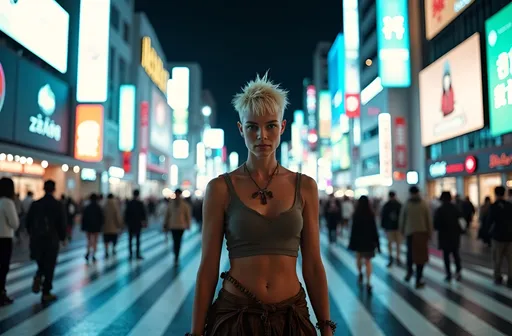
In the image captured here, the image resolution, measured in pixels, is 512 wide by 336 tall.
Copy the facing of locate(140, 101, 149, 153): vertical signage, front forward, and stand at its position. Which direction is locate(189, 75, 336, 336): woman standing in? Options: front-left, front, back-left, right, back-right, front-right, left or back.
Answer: front

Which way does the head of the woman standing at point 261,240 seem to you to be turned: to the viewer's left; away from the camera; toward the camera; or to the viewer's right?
toward the camera

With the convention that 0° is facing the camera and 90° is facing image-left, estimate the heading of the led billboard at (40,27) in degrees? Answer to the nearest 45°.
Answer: approximately 315°

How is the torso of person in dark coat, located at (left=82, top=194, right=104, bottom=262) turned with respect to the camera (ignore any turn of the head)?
away from the camera

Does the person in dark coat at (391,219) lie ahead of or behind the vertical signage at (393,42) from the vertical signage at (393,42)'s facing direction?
ahead

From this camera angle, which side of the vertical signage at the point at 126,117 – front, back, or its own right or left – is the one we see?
front

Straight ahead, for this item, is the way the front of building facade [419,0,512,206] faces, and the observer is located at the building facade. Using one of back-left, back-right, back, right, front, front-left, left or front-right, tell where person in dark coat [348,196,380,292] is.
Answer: front-left

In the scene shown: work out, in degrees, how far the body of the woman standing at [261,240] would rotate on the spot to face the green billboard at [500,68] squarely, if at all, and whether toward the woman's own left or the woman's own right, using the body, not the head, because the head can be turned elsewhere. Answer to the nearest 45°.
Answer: approximately 135° to the woman's own left

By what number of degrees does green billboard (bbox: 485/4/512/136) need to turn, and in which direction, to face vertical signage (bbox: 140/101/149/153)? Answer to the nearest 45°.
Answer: approximately 90° to its right

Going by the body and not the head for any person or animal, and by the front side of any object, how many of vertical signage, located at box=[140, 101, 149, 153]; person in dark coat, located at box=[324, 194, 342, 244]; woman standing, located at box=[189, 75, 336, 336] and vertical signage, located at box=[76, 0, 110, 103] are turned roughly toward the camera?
3

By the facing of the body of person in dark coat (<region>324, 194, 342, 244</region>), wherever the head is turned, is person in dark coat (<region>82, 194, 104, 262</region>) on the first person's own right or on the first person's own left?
on the first person's own left

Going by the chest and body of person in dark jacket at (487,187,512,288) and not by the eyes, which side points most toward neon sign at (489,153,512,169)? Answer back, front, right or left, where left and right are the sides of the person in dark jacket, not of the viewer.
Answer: front

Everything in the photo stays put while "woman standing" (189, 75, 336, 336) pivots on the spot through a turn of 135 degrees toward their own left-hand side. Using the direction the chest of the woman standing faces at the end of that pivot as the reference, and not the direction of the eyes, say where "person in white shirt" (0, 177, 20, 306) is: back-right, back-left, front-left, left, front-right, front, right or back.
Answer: left
